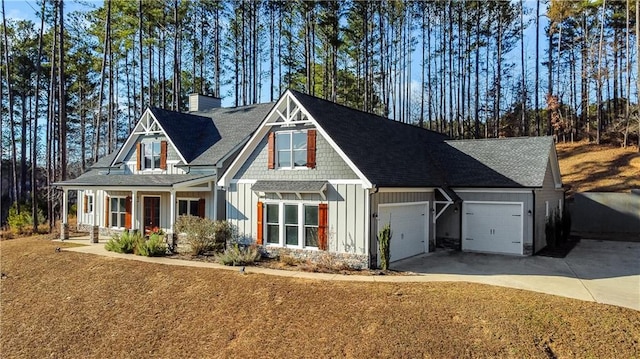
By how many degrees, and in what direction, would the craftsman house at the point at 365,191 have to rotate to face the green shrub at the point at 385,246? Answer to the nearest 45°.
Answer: approximately 45° to its left
